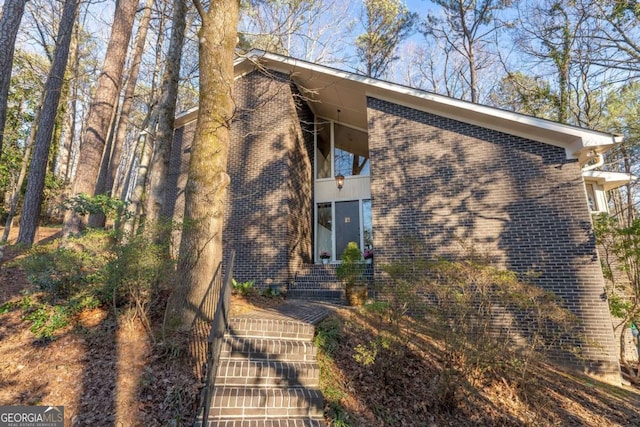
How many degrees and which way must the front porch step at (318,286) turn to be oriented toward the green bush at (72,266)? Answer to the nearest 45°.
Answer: approximately 45° to its right

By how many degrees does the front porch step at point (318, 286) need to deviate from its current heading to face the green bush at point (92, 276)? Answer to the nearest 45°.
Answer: approximately 45° to its right

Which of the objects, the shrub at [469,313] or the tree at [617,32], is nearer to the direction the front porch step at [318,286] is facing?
the shrub

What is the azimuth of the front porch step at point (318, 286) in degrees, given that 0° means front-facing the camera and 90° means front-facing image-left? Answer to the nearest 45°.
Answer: approximately 0°

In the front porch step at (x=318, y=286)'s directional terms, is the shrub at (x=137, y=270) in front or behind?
in front

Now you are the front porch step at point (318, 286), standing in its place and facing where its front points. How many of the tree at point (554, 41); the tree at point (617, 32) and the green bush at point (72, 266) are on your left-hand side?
2
